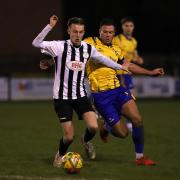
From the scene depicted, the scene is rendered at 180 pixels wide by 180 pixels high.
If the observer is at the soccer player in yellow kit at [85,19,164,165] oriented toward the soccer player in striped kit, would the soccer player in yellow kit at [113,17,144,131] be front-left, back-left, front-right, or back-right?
back-right

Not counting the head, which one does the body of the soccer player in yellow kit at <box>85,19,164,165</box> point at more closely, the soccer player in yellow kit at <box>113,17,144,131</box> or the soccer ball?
the soccer ball

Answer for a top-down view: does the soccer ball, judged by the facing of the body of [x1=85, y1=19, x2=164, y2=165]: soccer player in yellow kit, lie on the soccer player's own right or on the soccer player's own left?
on the soccer player's own right

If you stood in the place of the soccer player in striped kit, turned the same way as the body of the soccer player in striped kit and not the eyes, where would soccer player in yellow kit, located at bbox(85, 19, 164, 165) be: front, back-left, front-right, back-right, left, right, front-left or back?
back-left

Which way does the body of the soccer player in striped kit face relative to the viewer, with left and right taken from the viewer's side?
facing the viewer

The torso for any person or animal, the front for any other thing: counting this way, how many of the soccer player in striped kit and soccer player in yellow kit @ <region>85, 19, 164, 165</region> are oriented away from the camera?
0
